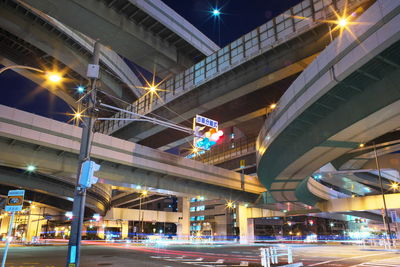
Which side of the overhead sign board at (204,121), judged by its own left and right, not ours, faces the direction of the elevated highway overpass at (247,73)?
left

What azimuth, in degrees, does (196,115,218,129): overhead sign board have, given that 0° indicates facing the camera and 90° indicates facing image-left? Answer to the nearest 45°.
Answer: approximately 315°
